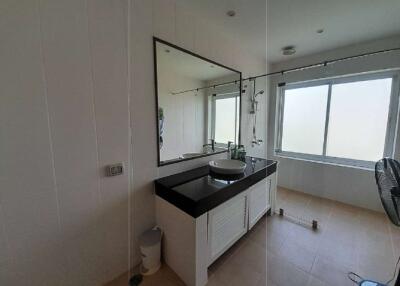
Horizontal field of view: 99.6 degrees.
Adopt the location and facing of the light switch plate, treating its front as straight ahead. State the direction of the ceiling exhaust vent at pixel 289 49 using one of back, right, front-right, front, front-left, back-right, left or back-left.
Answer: front-left

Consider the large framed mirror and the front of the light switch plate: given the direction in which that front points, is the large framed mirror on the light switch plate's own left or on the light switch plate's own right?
on the light switch plate's own left

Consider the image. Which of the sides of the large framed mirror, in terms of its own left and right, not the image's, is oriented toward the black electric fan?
front

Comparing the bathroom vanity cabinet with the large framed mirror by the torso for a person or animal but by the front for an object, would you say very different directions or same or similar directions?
same or similar directions

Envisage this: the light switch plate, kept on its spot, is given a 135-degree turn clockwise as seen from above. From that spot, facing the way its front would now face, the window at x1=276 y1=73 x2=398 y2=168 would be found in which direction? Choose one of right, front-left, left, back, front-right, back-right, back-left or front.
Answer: back

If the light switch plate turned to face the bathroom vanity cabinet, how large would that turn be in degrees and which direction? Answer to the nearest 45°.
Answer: approximately 45° to its left

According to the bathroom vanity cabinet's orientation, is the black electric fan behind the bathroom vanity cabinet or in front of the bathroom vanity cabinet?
in front

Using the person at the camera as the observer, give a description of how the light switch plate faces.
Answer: facing the viewer and to the right of the viewer

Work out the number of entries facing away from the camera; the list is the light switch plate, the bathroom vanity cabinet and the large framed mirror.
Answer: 0

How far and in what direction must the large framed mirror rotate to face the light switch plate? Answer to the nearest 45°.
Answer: approximately 90° to its right

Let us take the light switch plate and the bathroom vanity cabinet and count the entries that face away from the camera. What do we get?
0
